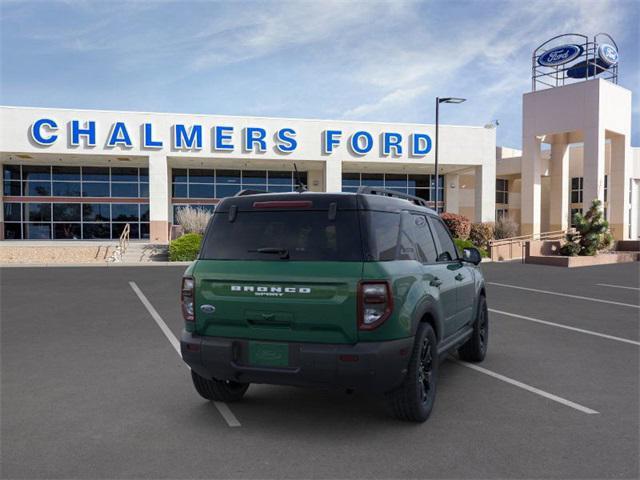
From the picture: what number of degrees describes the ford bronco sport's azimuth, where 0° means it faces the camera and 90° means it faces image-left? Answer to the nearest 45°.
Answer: approximately 225°

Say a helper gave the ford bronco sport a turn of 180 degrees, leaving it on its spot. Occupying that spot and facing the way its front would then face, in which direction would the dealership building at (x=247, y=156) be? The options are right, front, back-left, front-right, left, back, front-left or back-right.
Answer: back-right

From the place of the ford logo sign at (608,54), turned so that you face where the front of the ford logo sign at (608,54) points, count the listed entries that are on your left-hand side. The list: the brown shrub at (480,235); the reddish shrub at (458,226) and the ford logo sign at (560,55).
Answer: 0

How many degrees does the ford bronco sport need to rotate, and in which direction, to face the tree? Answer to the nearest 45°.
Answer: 0° — it already faces it

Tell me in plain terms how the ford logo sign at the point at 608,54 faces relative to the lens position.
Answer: facing the viewer and to the right of the viewer

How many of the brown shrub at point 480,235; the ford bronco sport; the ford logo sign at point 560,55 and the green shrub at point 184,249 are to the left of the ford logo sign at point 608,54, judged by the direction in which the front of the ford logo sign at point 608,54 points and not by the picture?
0

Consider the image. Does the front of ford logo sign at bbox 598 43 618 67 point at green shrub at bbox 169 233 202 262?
no

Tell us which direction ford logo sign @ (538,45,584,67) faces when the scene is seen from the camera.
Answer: facing the viewer and to the left of the viewer

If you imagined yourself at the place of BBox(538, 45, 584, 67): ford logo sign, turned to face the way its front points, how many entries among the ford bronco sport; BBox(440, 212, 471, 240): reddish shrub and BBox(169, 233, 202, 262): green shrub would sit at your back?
0

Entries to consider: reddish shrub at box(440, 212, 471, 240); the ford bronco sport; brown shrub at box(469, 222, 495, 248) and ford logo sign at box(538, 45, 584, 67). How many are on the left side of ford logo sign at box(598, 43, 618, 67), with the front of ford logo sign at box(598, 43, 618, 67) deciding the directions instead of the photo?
0

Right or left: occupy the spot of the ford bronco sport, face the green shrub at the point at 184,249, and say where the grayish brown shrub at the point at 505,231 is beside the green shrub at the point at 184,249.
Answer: right

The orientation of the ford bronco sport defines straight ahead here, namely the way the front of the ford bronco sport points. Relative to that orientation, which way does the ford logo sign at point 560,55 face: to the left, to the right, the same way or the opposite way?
the opposite way

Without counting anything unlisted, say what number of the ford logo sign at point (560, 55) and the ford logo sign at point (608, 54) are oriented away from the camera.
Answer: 0

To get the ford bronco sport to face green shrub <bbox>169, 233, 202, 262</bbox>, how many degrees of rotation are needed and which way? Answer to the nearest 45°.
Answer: approximately 45° to its left

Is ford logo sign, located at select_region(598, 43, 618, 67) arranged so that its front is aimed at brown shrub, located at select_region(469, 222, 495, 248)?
no
